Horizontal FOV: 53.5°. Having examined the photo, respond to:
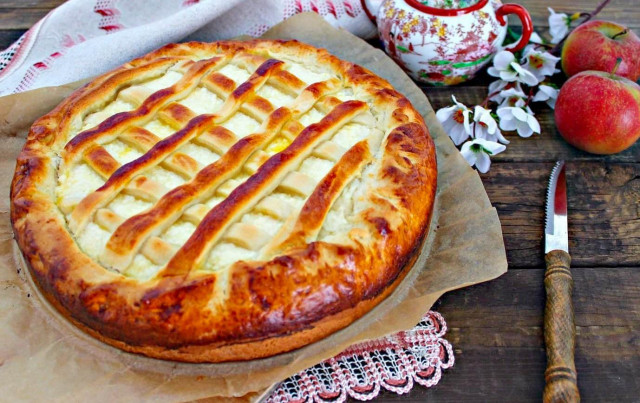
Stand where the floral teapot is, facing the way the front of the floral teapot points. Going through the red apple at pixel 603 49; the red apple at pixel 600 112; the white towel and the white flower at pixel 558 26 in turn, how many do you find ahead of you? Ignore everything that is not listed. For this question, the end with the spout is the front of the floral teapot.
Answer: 1

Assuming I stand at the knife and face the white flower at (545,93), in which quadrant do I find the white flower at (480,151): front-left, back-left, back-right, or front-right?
front-left

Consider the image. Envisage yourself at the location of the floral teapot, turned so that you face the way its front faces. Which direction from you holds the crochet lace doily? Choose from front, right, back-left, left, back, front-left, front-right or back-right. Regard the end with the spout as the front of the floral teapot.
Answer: left

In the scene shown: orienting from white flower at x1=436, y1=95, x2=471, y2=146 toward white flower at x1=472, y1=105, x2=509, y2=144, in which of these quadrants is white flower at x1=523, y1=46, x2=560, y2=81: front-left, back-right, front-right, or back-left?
front-left

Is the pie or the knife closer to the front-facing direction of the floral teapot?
the pie

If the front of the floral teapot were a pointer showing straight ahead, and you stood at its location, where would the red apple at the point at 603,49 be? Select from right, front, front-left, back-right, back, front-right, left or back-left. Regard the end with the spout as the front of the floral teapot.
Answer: back

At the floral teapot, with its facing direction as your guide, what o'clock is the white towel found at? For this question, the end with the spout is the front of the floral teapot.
The white towel is roughly at 12 o'clock from the floral teapot.

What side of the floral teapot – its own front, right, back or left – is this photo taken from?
left
